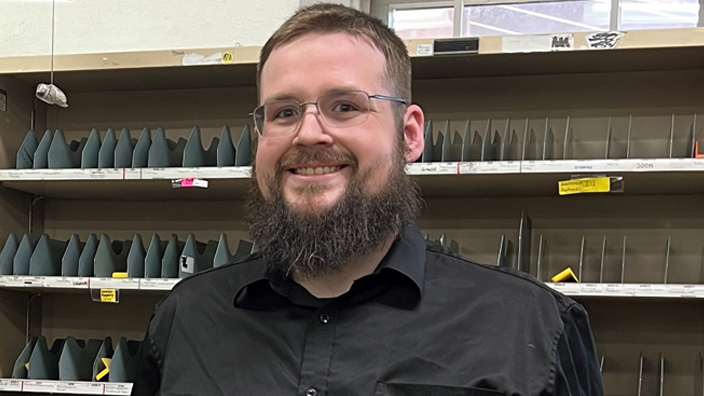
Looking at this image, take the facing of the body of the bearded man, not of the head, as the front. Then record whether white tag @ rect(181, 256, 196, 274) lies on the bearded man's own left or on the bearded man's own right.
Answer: on the bearded man's own right

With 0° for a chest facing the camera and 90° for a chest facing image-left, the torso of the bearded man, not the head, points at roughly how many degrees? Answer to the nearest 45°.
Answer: approximately 45°

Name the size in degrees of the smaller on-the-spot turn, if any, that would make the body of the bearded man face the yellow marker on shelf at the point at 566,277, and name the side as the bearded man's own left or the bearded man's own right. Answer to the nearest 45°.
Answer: approximately 180°

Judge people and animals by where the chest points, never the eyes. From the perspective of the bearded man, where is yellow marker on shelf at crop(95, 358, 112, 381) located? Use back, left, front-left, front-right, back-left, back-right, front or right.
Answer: right

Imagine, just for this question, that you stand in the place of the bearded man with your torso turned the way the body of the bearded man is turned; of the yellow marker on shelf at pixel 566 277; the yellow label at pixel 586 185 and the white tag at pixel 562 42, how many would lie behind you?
3

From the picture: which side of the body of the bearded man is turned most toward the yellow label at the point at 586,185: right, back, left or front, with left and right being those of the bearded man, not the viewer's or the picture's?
back

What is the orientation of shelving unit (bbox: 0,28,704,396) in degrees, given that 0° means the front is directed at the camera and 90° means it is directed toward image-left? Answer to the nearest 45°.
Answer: approximately 0°

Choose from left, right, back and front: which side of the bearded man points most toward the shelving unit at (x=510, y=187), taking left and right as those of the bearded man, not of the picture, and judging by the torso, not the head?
back
